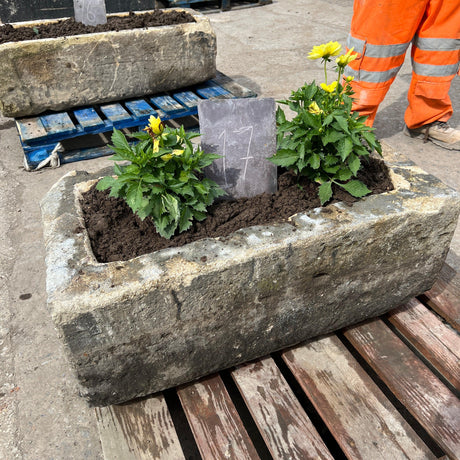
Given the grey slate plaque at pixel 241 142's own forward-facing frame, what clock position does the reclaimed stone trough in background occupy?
The reclaimed stone trough in background is roughly at 5 o'clock from the grey slate plaque.

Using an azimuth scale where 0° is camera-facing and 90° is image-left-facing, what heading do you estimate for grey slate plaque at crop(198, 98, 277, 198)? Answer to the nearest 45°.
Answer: approximately 0°

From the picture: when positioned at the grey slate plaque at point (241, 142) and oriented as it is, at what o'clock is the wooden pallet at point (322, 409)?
The wooden pallet is roughly at 11 o'clock from the grey slate plaque.

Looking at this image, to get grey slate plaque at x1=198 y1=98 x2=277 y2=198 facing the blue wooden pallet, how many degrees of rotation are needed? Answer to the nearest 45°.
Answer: approximately 135° to its right

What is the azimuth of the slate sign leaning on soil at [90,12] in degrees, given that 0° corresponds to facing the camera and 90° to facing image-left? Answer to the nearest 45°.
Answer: approximately 0°
